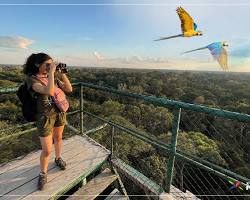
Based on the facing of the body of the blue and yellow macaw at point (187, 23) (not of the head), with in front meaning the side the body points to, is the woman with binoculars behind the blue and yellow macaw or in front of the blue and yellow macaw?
behind

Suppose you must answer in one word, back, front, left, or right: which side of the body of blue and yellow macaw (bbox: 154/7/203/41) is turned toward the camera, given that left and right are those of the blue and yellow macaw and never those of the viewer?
right

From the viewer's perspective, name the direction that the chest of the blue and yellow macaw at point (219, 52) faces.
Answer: to the viewer's right

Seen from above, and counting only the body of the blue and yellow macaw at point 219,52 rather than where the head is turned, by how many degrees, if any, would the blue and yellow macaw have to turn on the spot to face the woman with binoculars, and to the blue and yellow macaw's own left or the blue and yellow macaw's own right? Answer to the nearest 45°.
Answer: approximately 180°

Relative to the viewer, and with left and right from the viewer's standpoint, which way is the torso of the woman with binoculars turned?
facing the viewer and to the right of the viewer

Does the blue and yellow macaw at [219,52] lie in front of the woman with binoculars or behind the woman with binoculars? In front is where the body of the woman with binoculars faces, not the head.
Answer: in front

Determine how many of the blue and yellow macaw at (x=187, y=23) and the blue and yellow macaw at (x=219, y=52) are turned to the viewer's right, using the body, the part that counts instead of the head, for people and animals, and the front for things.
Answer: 2
